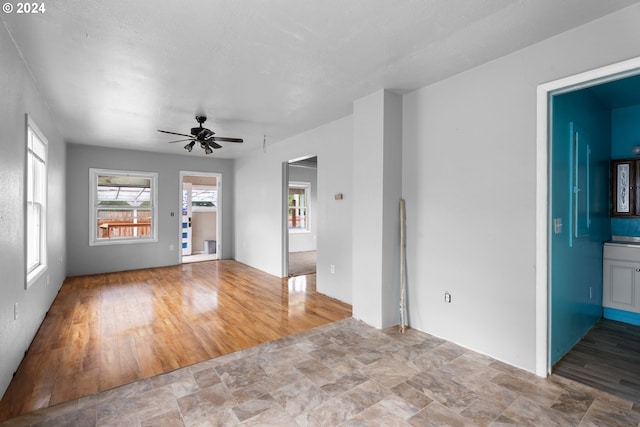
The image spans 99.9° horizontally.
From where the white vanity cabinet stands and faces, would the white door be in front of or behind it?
in front

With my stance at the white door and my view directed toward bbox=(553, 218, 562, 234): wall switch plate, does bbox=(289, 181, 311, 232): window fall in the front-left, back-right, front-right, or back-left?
front-left

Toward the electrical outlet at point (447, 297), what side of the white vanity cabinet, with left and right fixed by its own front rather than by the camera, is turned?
front

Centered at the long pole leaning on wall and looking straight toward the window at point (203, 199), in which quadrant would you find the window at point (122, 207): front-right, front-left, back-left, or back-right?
front-left

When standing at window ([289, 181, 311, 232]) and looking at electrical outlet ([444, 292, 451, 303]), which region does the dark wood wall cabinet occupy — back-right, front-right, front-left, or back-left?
front-left

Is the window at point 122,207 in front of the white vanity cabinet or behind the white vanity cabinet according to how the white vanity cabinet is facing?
in front

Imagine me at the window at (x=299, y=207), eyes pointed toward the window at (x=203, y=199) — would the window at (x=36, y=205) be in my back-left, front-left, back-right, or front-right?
front-left

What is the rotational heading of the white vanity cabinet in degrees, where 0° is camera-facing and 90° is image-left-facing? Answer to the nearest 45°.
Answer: approximately 45°

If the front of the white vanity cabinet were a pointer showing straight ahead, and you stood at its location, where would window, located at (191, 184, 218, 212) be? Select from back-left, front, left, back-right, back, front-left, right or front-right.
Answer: front-right

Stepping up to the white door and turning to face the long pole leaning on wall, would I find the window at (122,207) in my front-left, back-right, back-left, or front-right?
front-right
